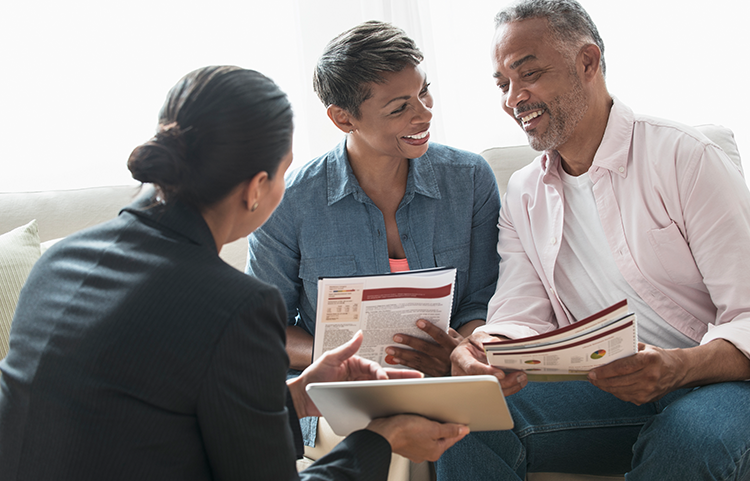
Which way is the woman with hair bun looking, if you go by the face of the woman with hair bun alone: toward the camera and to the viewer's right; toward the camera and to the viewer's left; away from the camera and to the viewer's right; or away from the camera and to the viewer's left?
away from the camera and to the viewer's right

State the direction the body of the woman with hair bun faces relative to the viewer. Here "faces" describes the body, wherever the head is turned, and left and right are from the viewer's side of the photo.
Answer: facing away from the viewer and to the right of the viewer

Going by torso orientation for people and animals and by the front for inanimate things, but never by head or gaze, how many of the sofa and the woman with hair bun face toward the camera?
1

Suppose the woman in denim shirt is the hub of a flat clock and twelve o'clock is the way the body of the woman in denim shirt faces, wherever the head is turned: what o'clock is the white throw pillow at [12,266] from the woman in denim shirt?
The white throw pillow is roughly at 3 o'clock from the woman in denim shirt.

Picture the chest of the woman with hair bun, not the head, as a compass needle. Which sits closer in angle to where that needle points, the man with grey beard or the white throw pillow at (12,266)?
the man with grey beard

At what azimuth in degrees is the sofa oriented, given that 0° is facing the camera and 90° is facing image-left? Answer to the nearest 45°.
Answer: approximately 0°

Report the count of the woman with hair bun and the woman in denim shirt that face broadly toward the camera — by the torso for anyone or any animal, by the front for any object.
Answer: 1

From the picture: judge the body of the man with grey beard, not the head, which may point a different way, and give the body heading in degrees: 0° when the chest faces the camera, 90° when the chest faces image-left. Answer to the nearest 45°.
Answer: approximately 45°
